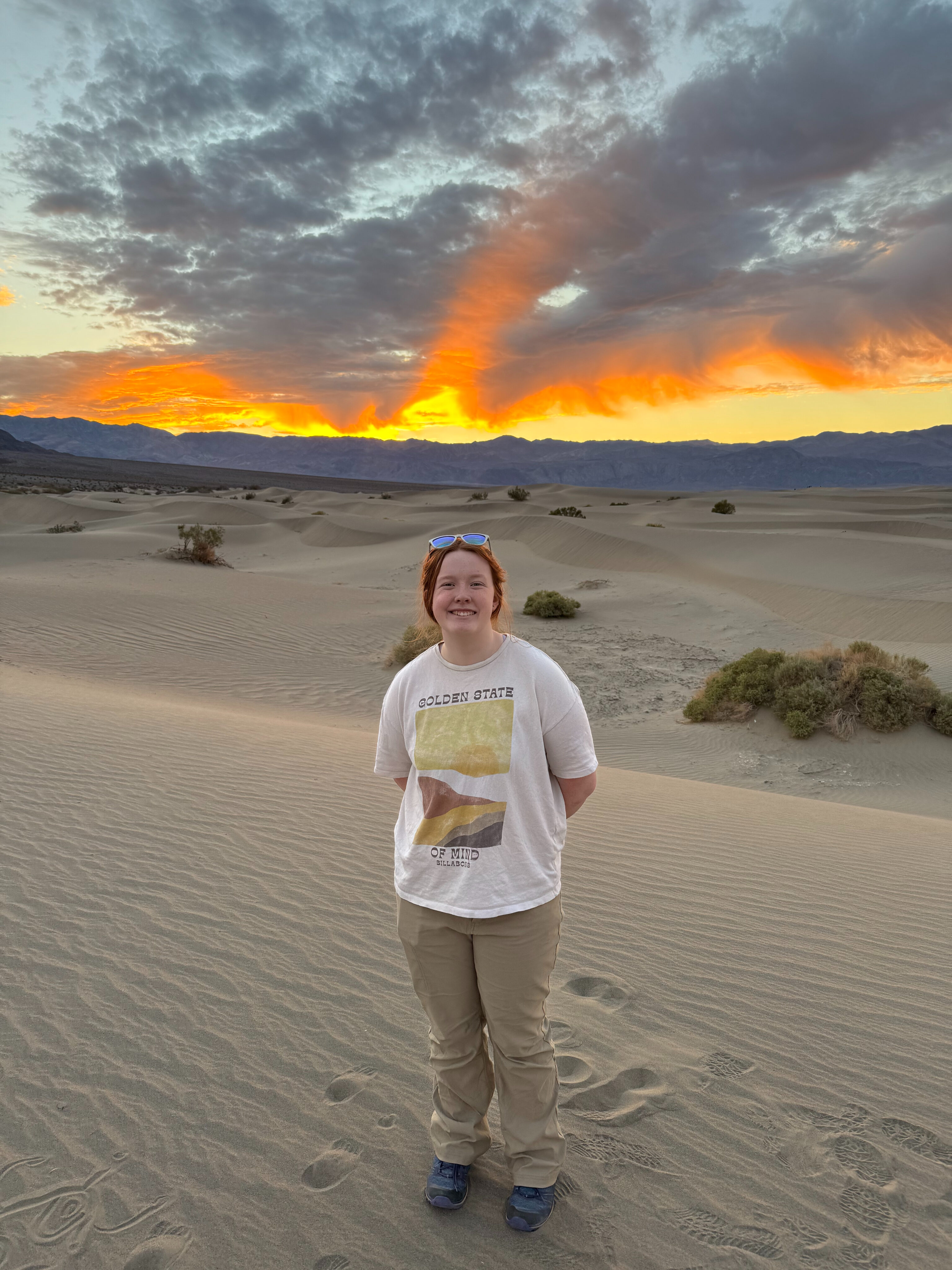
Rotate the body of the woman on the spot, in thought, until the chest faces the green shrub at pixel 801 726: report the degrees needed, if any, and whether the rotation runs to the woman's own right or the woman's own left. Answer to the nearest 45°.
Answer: approximately 135° to the woman's own left

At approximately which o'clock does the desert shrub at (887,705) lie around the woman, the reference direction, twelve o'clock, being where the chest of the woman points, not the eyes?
The desert shrub is roughly at 7 o'clock from the woman.

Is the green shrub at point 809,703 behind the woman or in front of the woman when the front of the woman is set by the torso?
behind

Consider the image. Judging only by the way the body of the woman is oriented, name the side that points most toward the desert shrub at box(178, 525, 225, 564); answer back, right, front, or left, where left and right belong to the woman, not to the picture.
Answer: back

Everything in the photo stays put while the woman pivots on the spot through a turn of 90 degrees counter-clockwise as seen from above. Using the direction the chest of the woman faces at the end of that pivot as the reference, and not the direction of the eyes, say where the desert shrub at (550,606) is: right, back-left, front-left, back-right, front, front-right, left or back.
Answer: left

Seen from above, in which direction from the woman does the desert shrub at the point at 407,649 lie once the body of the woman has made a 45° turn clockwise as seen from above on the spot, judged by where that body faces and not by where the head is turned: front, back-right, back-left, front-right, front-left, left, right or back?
back-right

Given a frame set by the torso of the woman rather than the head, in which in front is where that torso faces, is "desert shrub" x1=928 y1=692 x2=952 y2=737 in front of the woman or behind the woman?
behind

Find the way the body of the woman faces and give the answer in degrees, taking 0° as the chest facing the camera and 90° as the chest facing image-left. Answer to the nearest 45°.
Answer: approximately 0°
